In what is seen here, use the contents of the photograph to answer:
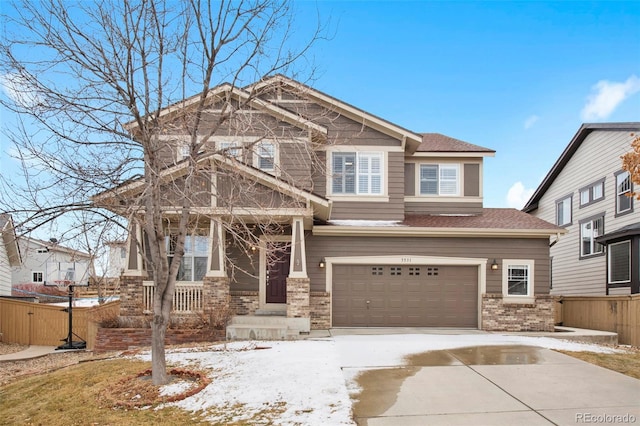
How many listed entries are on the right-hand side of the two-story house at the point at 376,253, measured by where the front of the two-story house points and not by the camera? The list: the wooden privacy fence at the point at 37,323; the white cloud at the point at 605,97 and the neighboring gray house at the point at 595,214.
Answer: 1

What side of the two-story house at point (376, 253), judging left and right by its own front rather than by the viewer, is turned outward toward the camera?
front

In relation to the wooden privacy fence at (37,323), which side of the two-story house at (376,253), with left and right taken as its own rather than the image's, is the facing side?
right

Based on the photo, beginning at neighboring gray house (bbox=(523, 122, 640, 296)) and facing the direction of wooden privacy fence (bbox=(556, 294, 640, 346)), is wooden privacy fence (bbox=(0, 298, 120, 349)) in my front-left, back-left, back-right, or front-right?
front-right

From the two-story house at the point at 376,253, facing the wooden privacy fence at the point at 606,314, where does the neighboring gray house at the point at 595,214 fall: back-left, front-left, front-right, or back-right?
front-left

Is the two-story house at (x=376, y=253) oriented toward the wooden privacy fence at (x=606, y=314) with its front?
no

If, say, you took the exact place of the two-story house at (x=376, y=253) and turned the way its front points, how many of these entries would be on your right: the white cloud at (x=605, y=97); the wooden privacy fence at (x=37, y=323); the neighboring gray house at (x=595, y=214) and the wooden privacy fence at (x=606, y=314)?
1

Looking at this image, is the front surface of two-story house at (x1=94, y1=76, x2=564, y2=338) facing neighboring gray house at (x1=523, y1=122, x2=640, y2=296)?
no

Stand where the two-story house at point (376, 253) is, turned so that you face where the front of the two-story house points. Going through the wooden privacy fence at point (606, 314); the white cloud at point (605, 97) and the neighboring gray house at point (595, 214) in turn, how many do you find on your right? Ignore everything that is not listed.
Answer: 0

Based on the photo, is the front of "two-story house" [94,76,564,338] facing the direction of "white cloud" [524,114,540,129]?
no

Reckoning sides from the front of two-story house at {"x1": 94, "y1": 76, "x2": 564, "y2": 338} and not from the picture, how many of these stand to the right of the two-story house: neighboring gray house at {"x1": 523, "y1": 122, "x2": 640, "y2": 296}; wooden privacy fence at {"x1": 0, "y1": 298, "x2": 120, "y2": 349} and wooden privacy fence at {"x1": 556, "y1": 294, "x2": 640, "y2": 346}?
1

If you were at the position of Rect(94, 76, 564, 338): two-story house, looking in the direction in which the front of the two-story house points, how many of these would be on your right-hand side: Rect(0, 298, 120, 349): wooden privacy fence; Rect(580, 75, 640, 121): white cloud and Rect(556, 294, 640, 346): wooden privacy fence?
1
